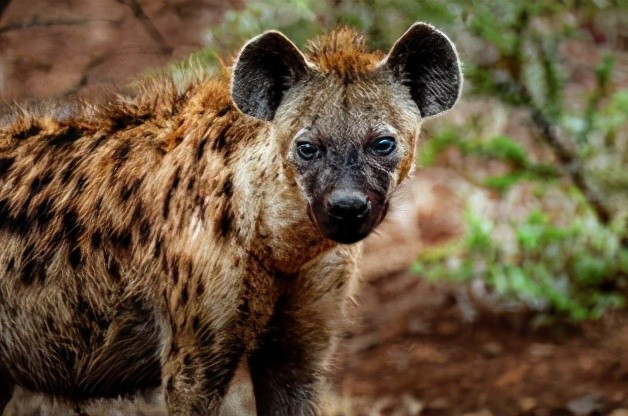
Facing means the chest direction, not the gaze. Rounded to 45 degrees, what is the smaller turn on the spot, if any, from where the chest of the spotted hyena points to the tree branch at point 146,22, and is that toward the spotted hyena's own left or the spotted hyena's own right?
approximately 135° to the spotted hyena's own left

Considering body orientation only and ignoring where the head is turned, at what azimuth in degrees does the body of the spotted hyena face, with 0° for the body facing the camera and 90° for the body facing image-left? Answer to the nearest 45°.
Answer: approximately 315°
